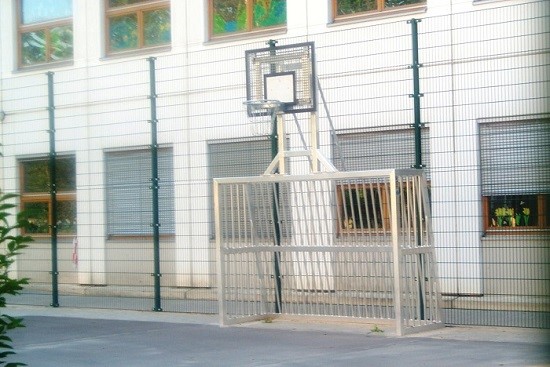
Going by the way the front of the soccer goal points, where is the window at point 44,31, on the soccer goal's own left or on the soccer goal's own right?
on the soccer goal's own right

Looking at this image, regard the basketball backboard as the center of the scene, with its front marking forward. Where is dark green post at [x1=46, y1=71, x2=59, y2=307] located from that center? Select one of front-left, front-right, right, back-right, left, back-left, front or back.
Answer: right

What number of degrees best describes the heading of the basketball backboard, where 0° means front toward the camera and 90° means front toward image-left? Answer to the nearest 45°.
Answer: approximately 45°

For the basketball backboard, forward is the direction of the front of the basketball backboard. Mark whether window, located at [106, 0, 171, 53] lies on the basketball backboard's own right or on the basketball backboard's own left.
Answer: on the basketball backboard's own right

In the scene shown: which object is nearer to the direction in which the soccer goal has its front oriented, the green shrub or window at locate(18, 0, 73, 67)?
the green shrub

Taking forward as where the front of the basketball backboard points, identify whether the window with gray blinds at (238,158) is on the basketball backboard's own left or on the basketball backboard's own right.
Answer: on the basketball backboard's own right

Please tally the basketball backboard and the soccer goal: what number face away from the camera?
0

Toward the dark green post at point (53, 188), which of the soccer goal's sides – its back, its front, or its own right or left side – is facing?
right

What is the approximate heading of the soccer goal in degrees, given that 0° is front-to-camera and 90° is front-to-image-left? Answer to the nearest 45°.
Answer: approximately 45°

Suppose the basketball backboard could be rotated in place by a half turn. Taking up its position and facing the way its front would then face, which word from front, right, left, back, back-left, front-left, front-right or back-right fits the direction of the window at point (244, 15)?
front-left
